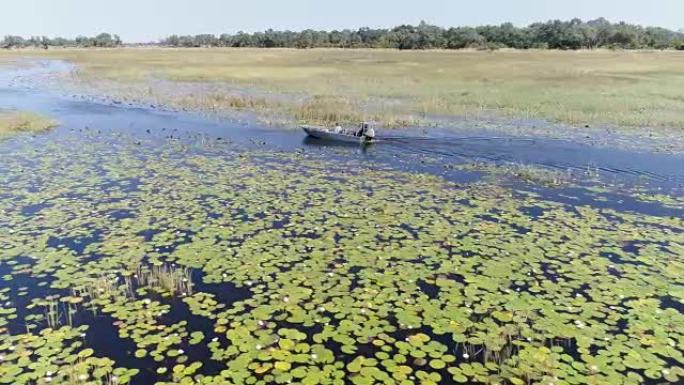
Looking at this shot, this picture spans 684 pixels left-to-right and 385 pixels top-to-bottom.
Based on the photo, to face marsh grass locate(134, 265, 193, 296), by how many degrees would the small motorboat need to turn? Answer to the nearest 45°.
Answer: approximately 90° to its left

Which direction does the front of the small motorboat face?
to the viewer's left
